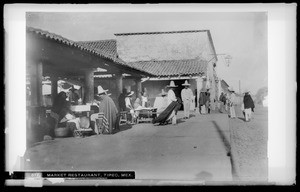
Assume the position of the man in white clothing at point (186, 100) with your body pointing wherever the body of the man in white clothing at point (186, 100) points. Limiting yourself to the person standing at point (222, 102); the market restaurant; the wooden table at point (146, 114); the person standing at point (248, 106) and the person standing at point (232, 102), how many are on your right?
2

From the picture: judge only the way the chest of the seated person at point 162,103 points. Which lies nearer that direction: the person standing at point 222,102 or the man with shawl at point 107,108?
the man with shawl

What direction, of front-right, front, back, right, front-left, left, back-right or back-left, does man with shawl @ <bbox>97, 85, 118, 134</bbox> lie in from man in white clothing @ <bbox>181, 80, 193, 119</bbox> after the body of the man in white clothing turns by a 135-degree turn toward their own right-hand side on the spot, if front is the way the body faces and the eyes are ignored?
front-left

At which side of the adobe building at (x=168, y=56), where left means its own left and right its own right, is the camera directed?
front
